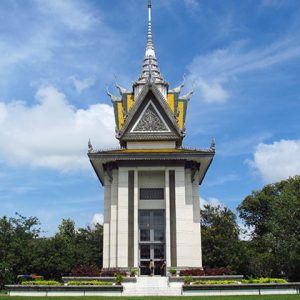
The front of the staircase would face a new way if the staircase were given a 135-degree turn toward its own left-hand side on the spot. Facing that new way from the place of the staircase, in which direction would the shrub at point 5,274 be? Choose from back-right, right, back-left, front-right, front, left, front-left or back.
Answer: left

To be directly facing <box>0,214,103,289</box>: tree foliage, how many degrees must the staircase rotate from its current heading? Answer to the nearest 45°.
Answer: approximately 135° to its right

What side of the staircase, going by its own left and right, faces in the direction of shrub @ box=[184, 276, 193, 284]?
left

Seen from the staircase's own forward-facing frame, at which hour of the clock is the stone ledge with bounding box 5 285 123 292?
The stone ledge is roughly at 2 o'clock from the staircase.

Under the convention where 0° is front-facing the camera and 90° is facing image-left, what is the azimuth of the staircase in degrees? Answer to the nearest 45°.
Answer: approximately 0°

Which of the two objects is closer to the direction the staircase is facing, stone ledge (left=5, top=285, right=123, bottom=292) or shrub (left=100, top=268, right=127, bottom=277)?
the stone ledge

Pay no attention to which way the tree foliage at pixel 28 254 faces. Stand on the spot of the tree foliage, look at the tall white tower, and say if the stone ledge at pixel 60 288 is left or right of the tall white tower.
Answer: right

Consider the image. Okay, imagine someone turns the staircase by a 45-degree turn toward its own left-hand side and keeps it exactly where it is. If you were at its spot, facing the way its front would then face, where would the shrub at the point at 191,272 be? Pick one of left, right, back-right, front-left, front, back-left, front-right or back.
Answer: left
